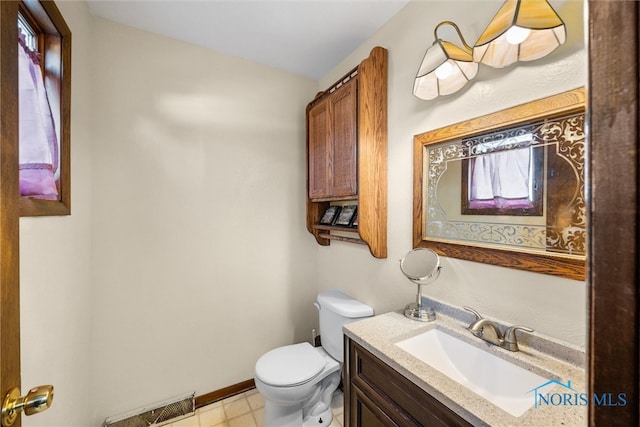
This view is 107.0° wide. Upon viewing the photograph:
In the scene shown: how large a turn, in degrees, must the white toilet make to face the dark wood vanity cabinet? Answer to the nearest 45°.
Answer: approximately 90° to its left

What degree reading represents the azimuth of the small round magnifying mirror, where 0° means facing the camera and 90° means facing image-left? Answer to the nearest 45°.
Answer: approximately 45°

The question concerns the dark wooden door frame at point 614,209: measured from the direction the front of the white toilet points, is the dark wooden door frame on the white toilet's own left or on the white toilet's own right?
on the white toilet's own left

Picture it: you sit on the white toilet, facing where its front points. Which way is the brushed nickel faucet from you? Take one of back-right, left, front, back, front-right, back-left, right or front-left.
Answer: left

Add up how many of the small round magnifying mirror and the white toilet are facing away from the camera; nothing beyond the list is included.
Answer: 0

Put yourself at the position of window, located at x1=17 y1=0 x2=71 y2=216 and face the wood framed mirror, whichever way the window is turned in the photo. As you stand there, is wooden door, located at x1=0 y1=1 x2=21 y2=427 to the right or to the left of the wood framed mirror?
right

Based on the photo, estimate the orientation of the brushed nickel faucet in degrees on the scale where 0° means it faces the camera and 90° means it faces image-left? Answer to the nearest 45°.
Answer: approximately 45°
